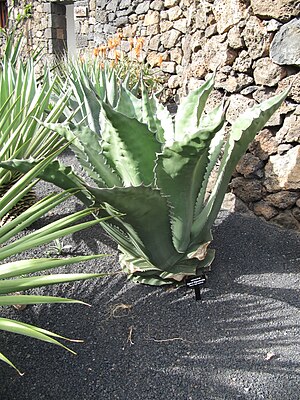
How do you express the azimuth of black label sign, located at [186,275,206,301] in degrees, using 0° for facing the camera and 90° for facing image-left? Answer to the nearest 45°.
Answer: approximately 0°
